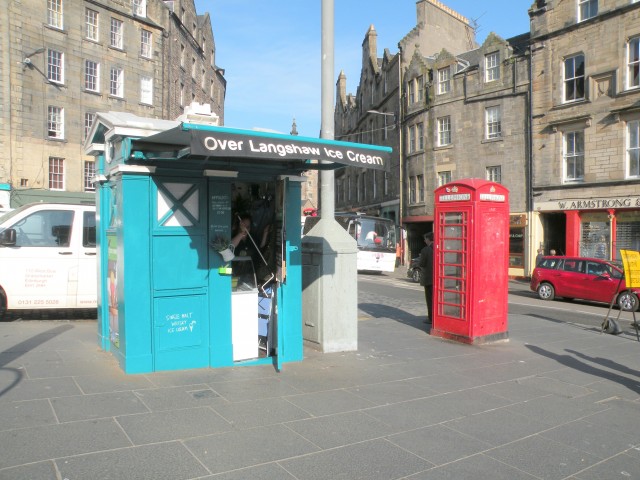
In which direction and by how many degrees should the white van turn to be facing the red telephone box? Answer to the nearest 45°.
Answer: approximately 135° to its left

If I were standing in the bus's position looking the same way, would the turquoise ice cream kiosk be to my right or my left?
on my right

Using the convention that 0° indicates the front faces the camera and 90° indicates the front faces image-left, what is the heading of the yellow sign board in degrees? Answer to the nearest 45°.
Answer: approximately 0°

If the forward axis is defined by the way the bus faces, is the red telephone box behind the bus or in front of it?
in front

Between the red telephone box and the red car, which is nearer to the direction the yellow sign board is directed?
the red telephone box

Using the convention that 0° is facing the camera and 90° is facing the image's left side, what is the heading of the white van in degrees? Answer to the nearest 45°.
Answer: approximately 90°

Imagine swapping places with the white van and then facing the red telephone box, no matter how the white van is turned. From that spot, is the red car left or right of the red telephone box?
left

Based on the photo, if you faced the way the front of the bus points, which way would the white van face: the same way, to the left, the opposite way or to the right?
to the right
